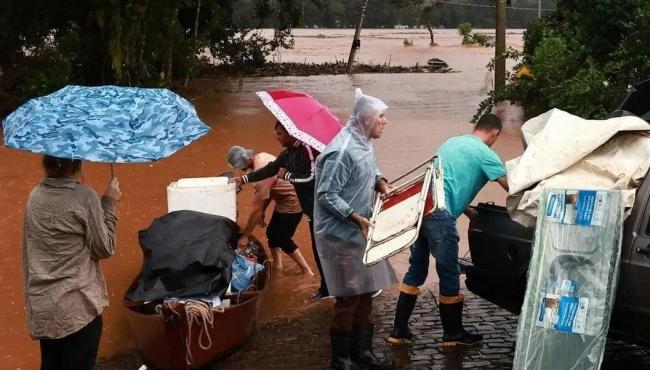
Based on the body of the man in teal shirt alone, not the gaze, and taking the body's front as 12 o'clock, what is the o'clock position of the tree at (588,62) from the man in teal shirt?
The tree is roughly at 11 o'clock from the man in teal shirt.

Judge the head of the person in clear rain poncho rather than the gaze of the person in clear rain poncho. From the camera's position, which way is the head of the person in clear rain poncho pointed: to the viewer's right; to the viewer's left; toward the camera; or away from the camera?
to the viewer's right

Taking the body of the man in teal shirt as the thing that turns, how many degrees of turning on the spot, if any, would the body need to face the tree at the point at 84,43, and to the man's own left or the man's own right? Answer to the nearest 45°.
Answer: approximately 90° to the man's own left

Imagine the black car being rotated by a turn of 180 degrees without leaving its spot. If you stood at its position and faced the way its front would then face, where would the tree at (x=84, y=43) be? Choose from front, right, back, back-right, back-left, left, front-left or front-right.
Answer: front

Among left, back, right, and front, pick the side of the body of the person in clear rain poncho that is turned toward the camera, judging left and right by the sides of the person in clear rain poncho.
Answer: right

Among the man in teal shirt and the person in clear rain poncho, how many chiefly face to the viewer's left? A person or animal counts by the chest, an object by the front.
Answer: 0

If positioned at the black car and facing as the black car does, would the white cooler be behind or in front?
behind

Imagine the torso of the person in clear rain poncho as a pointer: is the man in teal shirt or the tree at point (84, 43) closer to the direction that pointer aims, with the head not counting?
the man in teal shirt

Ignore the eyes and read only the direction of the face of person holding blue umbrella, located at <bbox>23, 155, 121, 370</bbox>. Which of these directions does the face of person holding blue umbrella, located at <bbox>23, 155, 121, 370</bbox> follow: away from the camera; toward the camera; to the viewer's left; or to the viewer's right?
away from the camera

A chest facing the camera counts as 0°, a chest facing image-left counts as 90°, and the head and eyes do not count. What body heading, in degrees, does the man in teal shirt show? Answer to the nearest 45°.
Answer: approximately 225°

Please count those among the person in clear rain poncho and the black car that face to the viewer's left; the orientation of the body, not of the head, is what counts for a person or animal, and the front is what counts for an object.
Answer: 0

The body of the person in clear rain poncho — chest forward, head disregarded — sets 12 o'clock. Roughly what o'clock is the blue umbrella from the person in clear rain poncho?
The blue umbrella is roughly at 5 o'clock from the person in clear rain poncho.

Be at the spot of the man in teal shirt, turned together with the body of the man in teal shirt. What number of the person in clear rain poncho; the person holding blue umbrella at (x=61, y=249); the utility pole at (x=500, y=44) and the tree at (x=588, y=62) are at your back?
2

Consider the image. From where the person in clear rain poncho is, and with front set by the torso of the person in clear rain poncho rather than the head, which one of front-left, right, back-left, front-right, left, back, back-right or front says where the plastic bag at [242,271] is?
back-left

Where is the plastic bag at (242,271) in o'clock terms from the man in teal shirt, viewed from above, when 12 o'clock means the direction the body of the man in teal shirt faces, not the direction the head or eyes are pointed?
The plastic bag is roughly at 8 o'clock from the man in teal shirt.

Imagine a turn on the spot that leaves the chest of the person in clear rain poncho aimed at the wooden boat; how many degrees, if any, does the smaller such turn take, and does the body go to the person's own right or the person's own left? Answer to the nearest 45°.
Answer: approximately 180°
